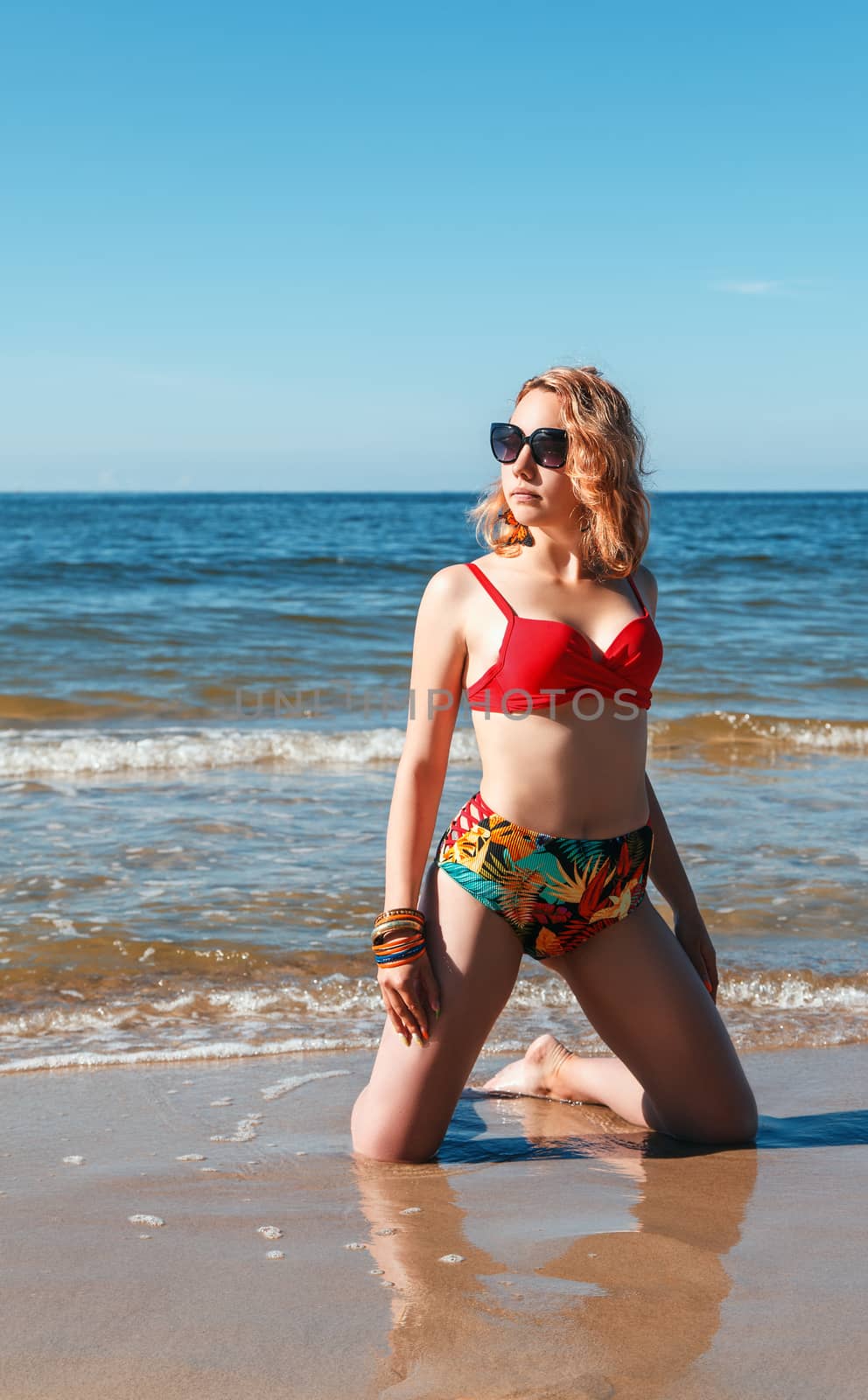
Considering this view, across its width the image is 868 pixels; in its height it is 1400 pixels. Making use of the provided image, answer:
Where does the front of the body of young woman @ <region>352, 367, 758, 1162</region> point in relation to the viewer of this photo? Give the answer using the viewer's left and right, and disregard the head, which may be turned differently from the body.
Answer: facing the viewer and to the right of the viewer
